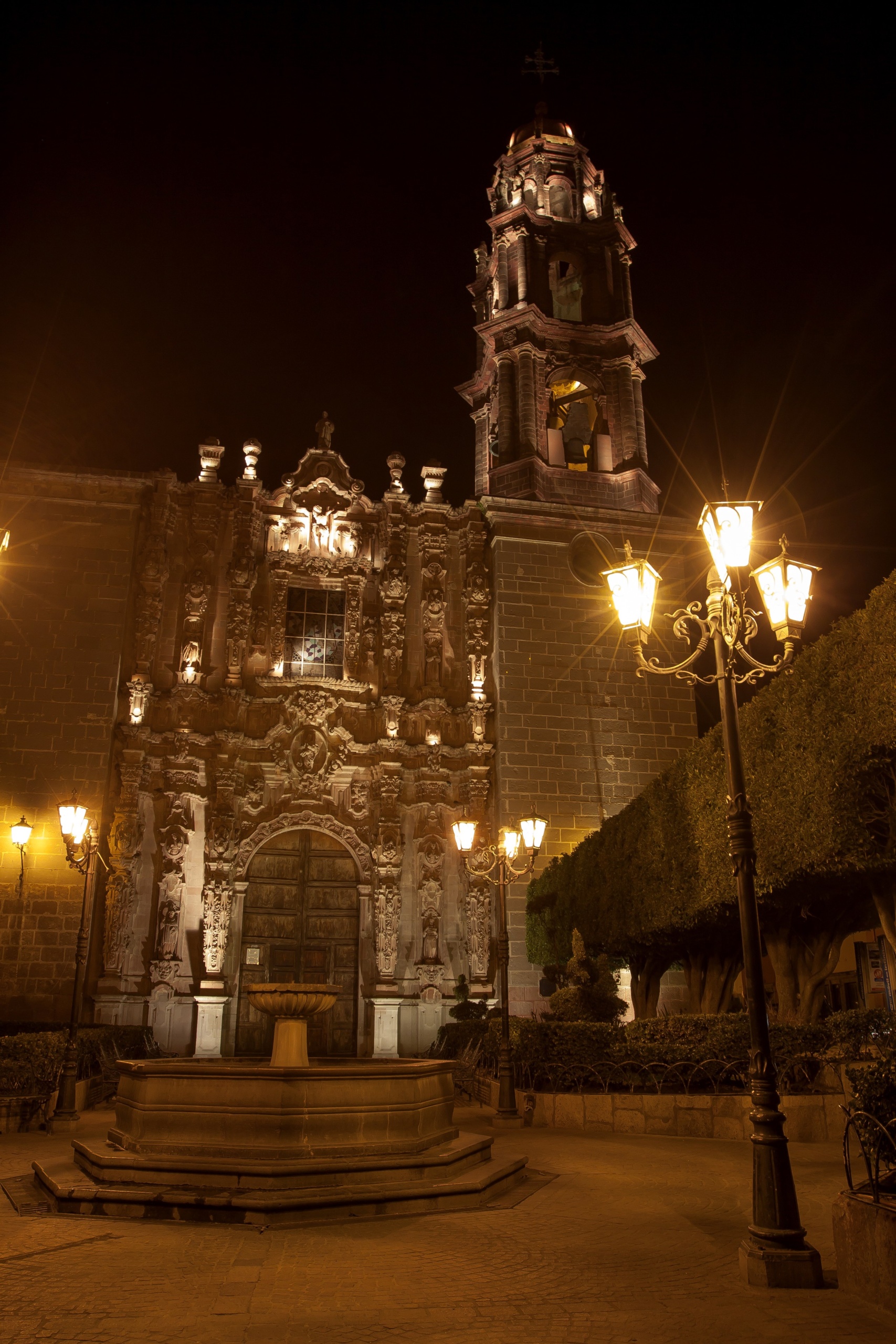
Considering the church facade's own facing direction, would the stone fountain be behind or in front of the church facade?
in front

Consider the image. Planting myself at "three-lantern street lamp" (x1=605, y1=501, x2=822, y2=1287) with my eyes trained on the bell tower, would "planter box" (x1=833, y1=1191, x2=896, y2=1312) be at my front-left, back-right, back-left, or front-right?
back-right

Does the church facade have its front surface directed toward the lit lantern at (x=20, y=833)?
no

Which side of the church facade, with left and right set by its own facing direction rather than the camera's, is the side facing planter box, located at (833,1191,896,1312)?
front

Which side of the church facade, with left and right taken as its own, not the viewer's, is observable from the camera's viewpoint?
front

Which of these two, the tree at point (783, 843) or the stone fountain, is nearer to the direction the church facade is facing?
the stone fountain

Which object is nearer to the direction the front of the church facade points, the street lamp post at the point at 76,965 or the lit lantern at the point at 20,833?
the street lamp post

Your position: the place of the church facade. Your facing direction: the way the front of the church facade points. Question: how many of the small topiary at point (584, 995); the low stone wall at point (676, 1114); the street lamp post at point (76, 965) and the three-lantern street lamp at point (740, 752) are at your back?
0

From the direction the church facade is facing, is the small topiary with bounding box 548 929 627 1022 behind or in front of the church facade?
in front

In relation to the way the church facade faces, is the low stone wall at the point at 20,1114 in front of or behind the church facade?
in front

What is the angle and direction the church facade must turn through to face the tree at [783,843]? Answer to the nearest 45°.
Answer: approximately 45° to its left

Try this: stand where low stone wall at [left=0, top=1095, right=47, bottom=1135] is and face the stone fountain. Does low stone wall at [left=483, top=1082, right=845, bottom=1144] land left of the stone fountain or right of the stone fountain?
left

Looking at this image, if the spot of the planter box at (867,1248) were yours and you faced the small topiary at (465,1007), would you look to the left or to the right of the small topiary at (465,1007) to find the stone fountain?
left
